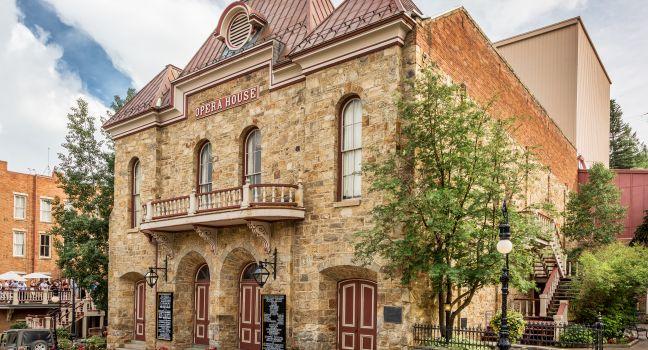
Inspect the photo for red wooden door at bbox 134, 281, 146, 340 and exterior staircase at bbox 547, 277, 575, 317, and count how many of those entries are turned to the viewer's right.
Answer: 0

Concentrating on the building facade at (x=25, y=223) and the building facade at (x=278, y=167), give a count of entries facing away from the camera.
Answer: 0

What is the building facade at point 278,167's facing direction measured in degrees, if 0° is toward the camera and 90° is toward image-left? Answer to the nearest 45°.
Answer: approximately 45°

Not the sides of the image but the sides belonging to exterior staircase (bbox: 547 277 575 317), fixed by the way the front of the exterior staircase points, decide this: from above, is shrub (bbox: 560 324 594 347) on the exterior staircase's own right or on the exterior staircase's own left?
on the exterior staircase's own left

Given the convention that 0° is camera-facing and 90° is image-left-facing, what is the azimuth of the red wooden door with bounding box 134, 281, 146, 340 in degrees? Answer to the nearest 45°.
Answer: approximately 45°
